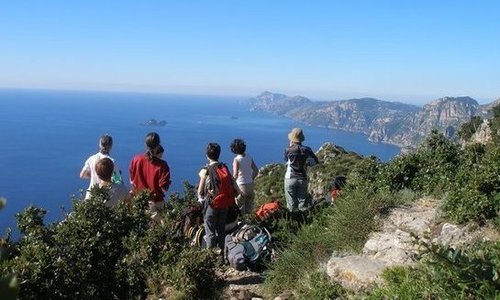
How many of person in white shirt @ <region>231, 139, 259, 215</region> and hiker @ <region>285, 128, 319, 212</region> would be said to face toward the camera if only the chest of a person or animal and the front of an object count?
0

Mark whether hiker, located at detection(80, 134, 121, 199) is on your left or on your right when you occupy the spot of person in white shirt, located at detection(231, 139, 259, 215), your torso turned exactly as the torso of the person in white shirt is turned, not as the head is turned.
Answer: on your left

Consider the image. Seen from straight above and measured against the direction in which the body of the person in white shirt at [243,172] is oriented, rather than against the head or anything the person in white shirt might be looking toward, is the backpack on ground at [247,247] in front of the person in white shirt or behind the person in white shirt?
behind

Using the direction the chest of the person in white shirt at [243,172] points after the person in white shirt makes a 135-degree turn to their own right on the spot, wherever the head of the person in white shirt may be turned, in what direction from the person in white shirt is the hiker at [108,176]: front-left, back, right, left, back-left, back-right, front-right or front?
back-right

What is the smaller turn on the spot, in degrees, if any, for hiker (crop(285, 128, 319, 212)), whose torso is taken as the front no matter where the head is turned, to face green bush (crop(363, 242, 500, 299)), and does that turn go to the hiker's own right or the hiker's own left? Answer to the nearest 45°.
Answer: approximately 180°

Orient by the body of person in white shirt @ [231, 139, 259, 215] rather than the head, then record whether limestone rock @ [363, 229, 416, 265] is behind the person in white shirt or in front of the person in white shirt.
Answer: behind

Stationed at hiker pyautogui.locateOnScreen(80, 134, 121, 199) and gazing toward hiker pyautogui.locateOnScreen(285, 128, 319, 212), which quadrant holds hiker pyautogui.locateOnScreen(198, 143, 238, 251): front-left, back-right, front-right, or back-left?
front-right

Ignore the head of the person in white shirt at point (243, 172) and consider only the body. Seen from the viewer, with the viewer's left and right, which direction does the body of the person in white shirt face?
facing away from the viewer and to the left of the viewer

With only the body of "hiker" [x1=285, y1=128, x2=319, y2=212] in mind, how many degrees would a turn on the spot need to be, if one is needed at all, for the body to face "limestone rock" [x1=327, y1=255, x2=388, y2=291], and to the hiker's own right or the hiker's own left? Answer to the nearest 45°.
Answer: approximately 180°

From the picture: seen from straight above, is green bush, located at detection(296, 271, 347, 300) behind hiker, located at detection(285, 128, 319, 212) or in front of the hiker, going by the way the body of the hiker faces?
behind

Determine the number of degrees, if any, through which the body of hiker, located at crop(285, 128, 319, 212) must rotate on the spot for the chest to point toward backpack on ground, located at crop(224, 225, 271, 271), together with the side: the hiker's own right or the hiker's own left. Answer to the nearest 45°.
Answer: approximately 180°

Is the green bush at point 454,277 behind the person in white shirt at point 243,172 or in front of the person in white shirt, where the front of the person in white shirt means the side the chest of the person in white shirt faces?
behind

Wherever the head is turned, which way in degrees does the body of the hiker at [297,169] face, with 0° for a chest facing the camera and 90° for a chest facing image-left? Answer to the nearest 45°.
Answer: approximately 180°

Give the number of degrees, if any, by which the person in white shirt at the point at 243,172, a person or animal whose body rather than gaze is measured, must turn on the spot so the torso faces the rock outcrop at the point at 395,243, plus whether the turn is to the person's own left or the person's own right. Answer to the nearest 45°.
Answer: approximately 180°
